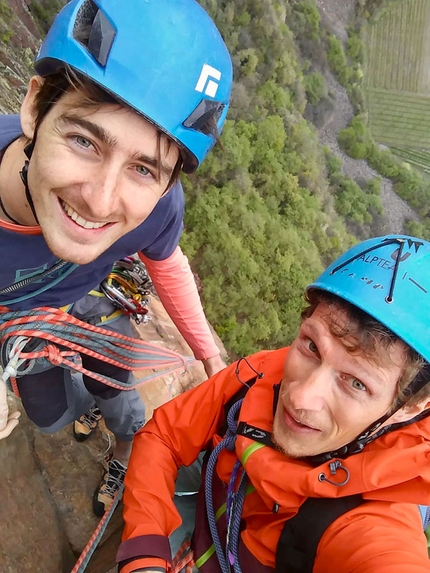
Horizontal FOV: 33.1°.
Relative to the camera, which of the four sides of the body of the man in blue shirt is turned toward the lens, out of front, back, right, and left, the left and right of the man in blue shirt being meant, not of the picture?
front
